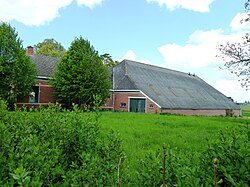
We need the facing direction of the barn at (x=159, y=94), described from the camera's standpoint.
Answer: facing the viewer and to the left of the viewer

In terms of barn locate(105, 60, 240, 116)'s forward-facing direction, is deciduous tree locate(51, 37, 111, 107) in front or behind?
in front

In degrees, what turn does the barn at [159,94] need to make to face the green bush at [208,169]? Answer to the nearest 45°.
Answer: approximately 45° to its left

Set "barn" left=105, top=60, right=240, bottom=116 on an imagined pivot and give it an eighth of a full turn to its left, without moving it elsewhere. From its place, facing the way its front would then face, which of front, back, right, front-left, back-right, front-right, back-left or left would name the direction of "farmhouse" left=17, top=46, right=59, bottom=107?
front-right

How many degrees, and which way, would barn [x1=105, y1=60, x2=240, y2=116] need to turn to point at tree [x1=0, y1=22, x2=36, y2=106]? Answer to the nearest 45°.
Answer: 0° — it already faces it

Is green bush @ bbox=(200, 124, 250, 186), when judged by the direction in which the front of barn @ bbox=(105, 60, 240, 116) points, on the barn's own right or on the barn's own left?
on the barn's own left

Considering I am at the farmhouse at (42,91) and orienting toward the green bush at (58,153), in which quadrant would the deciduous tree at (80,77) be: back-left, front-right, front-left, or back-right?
front-left
